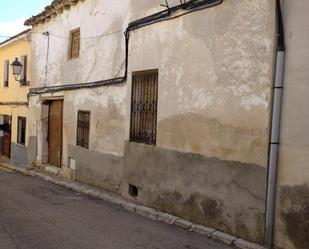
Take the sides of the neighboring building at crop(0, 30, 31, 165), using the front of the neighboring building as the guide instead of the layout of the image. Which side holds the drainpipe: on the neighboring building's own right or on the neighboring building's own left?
on the neighboring building's own left

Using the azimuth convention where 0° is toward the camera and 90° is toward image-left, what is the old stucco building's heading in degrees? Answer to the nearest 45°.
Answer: approximately 45°

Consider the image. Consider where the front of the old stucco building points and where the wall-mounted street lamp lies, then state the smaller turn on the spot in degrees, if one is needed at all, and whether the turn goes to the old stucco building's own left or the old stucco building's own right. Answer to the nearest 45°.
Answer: approximately 90° to the old stucco building's own right

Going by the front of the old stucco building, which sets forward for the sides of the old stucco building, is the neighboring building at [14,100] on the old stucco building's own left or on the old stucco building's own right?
on the old stucco building's own right

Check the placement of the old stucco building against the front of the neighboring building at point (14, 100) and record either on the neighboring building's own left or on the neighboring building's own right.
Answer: on the neighboring building's own left

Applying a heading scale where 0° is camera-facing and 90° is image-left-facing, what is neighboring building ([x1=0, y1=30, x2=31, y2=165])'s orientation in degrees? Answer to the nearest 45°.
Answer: approximately 45°
